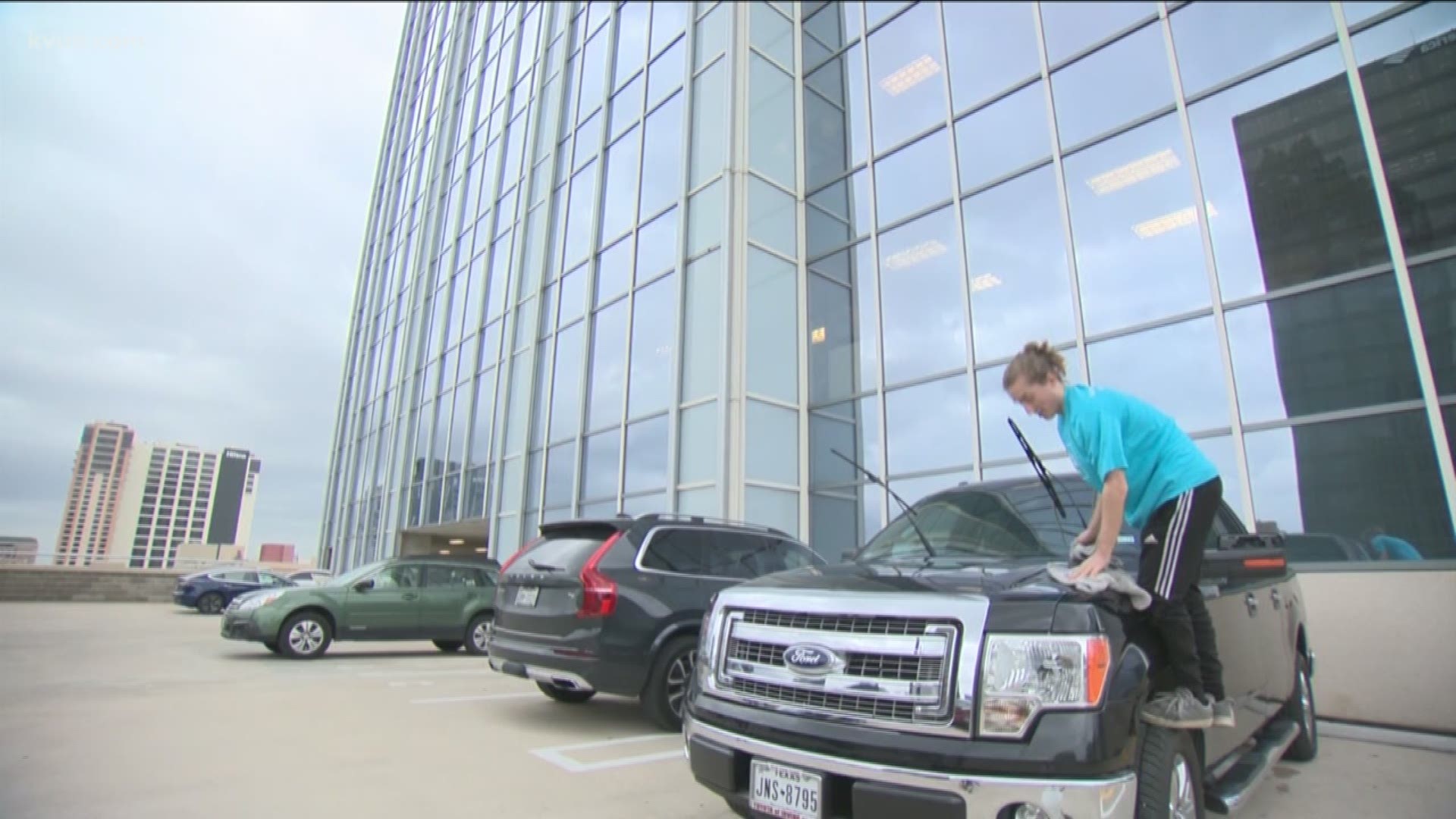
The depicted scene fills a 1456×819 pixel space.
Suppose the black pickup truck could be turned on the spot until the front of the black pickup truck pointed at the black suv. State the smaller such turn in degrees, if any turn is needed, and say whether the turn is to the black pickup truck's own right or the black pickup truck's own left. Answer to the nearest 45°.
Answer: approximately 90° to the black pickup truck's own right

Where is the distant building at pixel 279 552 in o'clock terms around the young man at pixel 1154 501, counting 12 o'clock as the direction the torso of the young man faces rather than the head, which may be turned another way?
The distant building is roughly at 1 o'clock from the young man.

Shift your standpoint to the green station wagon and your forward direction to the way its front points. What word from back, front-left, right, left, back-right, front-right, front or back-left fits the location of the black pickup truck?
left

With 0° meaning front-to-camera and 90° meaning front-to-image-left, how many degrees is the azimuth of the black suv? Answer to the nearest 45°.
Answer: approximately 225°

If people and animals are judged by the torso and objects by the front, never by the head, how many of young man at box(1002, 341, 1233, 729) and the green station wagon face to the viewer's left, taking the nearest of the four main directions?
2

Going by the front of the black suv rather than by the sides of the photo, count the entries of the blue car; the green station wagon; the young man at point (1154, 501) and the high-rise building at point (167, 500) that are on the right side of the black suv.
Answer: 1

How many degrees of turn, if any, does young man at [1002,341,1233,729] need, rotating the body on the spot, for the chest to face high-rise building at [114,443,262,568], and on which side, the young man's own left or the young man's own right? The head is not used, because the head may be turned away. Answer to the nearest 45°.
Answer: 0° — they already face it

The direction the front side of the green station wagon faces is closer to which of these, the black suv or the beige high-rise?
the beige high-rise

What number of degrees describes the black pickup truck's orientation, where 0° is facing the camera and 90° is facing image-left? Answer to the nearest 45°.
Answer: approximately 45°

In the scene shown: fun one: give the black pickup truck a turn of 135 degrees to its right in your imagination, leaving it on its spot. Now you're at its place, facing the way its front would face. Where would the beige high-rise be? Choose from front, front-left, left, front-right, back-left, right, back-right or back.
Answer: left

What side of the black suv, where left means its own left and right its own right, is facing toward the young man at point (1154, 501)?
right

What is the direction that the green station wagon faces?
to the viewer's left

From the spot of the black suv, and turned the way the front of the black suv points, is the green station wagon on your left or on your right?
on your left

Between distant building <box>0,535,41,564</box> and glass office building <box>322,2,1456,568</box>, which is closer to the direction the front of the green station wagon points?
the distant building

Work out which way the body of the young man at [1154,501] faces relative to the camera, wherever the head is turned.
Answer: to the viewer's left

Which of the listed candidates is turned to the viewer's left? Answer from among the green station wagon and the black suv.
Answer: the green station wagon
